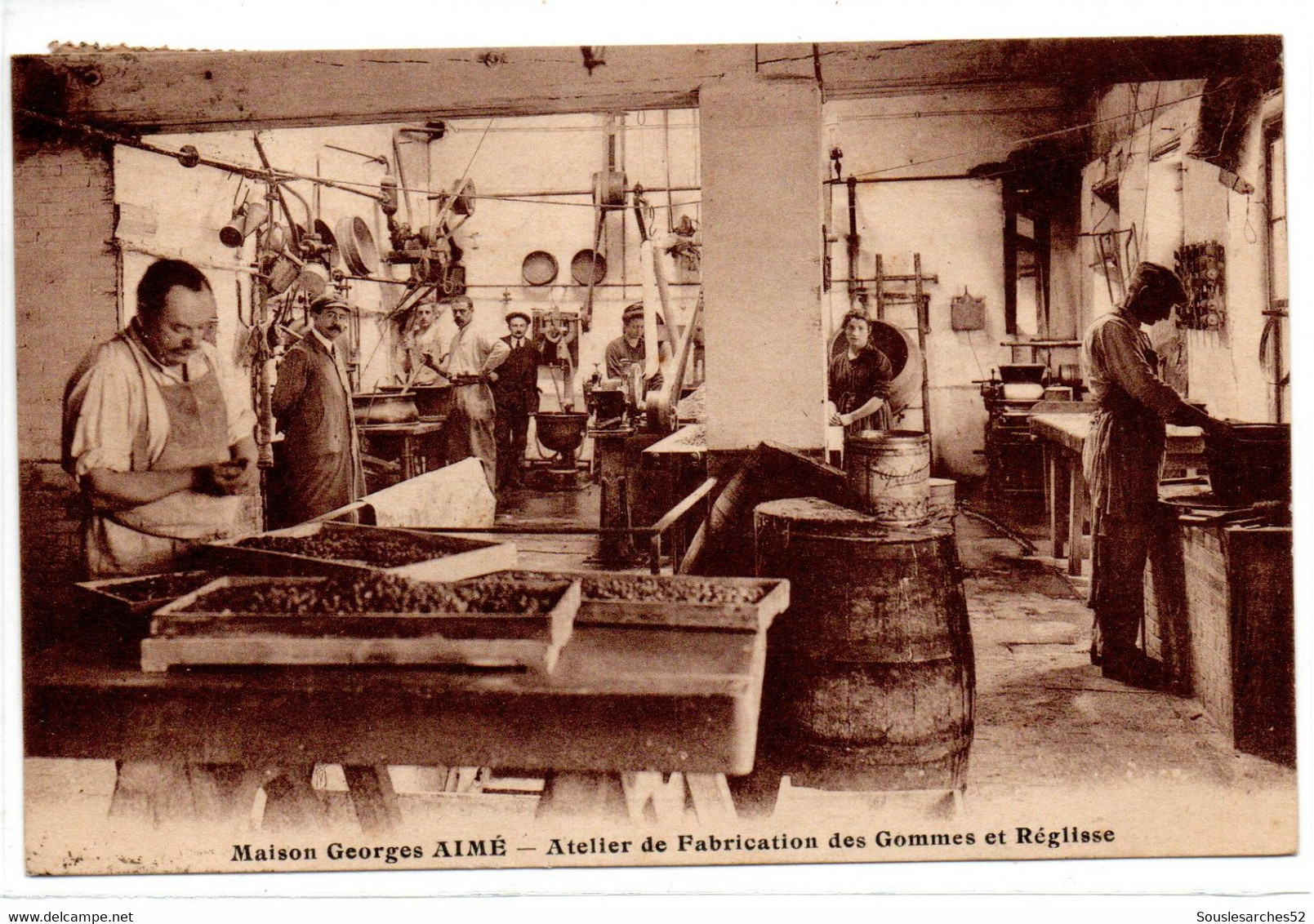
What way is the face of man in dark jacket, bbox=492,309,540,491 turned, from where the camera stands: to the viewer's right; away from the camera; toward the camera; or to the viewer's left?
toward the camera

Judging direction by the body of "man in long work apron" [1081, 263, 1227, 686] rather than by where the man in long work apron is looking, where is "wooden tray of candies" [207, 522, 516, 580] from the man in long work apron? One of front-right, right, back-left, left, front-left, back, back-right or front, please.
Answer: back-right

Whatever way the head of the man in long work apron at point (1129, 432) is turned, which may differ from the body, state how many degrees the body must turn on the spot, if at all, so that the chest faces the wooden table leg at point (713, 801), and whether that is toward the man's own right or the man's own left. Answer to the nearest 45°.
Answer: approximately 135° to the man's own right

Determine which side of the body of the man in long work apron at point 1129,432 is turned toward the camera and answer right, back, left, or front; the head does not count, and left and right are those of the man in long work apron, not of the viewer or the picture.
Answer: right

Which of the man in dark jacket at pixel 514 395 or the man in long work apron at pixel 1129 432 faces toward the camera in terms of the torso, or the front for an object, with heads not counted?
the man in dark jacket

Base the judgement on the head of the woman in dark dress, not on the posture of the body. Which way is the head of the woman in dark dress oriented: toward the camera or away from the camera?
toward the camera

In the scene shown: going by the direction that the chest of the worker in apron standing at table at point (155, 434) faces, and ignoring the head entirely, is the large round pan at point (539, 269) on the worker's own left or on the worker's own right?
on the worker's own left

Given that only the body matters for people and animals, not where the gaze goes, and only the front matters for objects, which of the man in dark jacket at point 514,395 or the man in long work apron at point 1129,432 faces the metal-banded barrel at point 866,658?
the man in dark jacket

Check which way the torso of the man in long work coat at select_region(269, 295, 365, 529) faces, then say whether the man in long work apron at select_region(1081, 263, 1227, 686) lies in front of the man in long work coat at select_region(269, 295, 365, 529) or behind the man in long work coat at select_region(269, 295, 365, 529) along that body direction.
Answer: in front

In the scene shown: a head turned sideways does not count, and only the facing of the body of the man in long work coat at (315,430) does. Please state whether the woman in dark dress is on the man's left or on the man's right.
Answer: on the man's left

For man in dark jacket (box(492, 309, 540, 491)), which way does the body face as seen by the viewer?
toward the camera

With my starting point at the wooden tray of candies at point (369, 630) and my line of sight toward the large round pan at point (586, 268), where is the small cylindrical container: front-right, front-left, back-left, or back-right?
front-right

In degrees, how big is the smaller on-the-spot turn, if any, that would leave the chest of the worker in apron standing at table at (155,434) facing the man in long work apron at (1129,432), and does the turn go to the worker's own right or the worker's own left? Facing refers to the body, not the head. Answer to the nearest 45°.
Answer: approximately 45° to the worker's own left

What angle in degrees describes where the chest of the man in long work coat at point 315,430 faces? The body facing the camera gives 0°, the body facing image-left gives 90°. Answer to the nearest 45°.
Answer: approximately 315°
